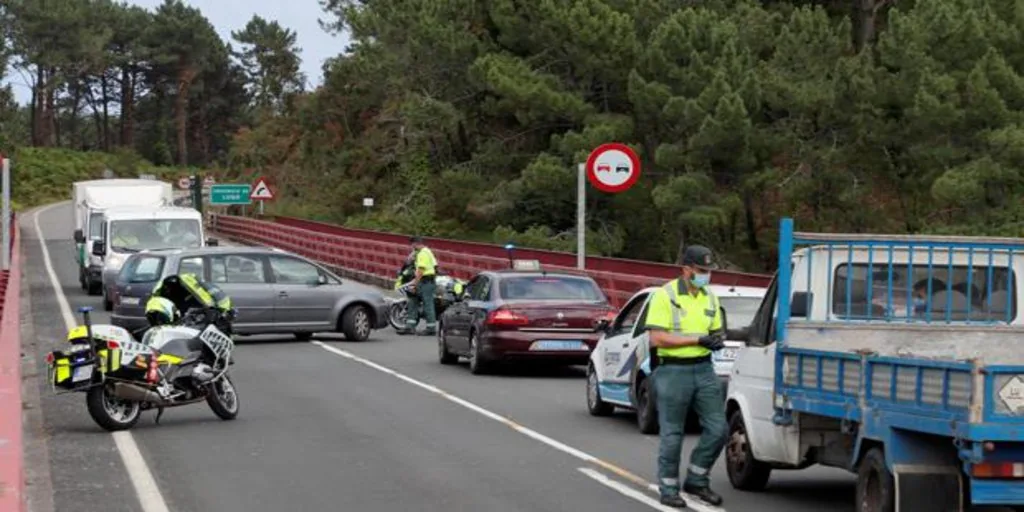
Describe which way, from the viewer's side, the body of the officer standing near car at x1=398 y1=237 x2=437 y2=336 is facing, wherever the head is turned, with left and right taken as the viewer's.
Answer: facing to the left of the viewer

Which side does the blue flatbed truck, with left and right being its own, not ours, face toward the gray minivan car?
front

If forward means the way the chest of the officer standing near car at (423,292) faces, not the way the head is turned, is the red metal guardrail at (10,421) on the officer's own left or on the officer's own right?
on the officer's own left

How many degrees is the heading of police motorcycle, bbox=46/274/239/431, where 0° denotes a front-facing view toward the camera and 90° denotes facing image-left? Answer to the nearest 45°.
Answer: approximately 225°

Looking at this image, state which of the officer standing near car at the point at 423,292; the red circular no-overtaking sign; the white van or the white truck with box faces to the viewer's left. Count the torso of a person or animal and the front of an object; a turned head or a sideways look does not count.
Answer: the officer standing near car

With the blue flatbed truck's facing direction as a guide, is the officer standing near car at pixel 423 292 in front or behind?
in front

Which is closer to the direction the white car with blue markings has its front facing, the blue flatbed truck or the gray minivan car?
the gray minivan car
